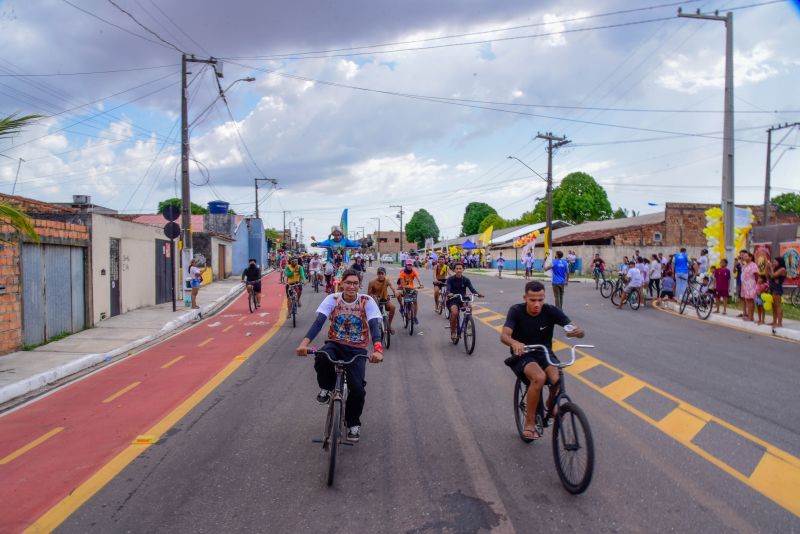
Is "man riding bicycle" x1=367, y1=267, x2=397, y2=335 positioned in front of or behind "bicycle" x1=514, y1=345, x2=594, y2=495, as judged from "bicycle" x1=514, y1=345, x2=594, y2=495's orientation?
behind

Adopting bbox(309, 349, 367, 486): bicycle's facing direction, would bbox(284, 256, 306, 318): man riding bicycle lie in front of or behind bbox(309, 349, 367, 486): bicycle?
behind

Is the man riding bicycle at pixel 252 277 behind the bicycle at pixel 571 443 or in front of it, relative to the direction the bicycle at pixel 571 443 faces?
behind

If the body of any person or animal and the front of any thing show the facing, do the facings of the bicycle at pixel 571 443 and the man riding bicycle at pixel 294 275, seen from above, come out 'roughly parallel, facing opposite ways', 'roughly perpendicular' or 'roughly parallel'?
roughly parallel

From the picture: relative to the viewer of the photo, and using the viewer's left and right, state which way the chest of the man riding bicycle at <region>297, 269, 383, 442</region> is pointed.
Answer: facing the viewer

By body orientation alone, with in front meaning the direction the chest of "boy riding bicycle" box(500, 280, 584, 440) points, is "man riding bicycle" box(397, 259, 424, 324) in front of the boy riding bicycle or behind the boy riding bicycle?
behind

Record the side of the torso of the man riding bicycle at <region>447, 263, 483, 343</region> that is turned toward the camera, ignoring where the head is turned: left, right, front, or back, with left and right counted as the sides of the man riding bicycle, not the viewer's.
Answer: front

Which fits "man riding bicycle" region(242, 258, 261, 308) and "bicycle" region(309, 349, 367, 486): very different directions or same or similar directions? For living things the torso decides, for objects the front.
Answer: same or similar directions
